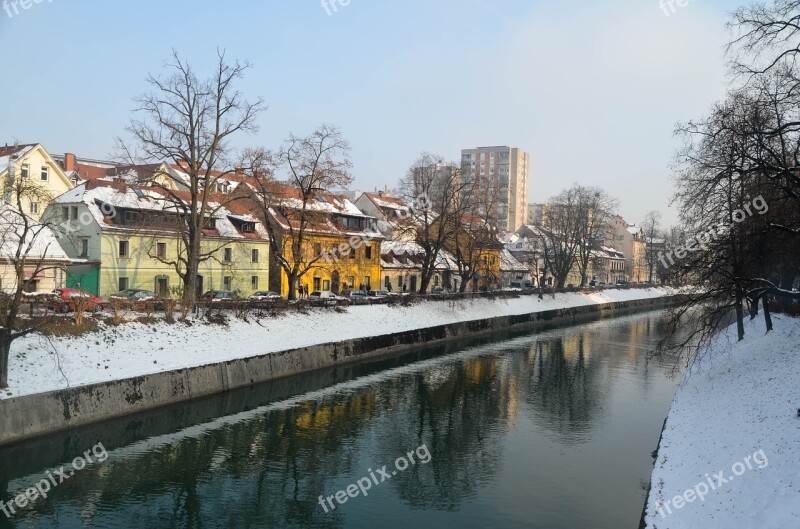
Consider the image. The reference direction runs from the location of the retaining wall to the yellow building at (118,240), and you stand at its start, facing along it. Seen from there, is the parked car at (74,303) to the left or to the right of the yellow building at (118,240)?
left

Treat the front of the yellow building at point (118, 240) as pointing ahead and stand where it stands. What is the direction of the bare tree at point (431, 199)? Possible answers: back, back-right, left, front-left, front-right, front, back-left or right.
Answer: front-left

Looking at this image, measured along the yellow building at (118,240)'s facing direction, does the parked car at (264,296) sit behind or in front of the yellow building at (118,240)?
in front

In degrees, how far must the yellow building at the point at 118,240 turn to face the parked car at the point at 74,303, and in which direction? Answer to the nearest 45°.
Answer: approximately 45° to its right

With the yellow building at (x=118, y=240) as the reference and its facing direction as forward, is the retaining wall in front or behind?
in front

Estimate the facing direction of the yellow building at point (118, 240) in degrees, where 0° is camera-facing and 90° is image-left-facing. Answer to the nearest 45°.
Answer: approximately 315°
